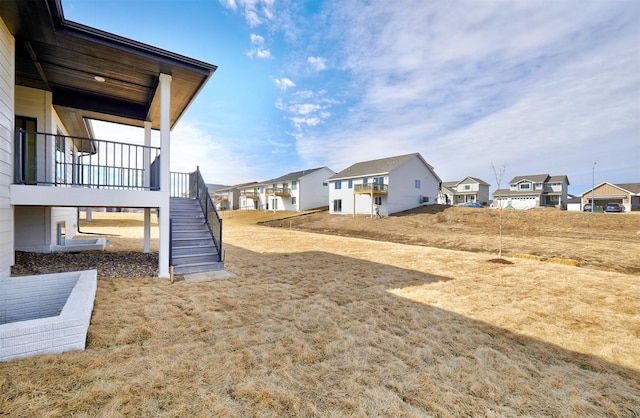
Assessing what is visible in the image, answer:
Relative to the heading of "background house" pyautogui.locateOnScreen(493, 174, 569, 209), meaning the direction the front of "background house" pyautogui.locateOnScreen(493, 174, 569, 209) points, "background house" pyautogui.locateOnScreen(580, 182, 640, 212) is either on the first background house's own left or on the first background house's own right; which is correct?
on the first background house's own left

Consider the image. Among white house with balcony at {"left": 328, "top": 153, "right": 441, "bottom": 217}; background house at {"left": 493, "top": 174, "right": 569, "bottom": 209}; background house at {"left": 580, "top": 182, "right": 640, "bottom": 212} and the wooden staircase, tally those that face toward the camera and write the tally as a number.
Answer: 3

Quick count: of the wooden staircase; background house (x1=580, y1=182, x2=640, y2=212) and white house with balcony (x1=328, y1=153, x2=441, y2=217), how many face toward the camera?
2

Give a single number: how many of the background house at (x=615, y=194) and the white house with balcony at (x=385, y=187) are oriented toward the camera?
1

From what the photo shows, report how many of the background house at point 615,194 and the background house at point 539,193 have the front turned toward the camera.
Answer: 2

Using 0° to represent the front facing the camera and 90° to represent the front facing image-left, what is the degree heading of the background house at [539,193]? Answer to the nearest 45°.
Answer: approximately 0°

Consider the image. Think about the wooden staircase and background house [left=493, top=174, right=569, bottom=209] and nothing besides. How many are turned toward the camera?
2

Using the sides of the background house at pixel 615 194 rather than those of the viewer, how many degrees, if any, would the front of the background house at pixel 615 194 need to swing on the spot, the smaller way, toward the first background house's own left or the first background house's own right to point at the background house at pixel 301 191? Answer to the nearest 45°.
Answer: approximately 45° to the first background house's own right

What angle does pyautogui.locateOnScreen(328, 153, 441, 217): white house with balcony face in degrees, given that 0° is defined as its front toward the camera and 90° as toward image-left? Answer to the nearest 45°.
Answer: approximately 225°

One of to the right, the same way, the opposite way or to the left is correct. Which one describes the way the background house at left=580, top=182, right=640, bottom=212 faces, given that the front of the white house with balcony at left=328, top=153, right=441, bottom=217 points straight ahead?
the opposite way

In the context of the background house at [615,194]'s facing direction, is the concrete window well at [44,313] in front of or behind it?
in front
